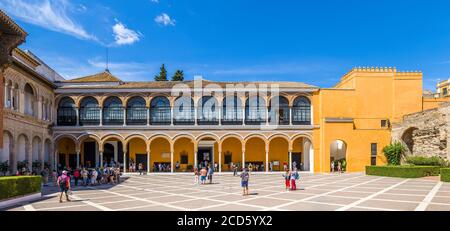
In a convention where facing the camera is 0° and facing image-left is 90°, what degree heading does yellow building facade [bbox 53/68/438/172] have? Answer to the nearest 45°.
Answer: approximately 0°
